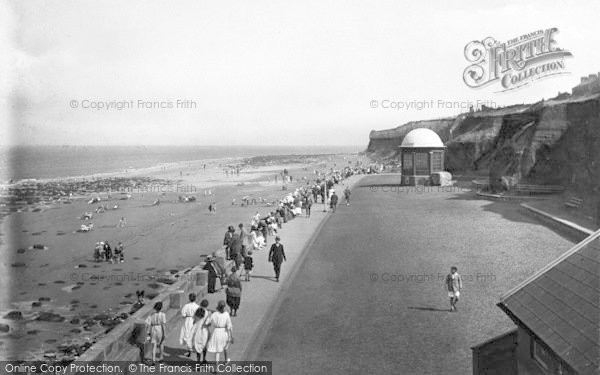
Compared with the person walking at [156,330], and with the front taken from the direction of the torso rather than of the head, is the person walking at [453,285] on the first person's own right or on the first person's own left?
on the first person's own right

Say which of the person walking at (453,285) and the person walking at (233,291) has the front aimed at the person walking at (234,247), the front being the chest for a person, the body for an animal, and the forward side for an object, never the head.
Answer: the person walking at (233,291)

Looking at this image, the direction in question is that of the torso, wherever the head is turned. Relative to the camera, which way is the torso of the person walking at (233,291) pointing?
away from the camera

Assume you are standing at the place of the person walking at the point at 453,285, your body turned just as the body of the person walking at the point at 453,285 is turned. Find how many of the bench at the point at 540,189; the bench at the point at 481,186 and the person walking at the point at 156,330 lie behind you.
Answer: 2

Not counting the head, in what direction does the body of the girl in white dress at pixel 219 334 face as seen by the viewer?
away from the camera

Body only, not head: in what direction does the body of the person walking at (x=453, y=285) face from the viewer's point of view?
toward the camera

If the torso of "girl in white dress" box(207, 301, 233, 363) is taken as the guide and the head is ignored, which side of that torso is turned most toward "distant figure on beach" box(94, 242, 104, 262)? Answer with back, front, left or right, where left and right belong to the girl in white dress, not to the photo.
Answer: front

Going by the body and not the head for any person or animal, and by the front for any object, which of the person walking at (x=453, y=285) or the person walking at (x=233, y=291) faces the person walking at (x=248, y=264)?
the person walking at (x=233, y=291)

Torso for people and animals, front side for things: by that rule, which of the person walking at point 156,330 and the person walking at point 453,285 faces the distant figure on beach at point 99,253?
the person walking at point 156,330

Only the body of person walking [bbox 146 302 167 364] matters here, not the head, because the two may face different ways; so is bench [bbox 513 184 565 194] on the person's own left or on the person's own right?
on the person's own right

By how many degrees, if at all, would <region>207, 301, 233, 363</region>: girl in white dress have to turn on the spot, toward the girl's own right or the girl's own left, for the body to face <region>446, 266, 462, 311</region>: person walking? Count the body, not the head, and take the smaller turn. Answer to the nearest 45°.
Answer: approximately 90° to the girl's own right

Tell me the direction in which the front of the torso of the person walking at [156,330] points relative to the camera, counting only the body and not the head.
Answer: away from the camera

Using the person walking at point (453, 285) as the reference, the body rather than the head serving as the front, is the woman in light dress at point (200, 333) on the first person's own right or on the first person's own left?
on the first person's own right

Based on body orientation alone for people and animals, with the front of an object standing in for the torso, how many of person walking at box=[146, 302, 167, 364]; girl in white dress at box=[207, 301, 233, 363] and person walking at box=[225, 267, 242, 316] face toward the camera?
0

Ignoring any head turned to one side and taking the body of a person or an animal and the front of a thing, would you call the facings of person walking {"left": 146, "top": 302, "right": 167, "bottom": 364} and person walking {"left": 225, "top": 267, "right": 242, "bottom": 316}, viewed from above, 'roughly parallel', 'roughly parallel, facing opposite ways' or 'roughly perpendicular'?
roughly parallel
